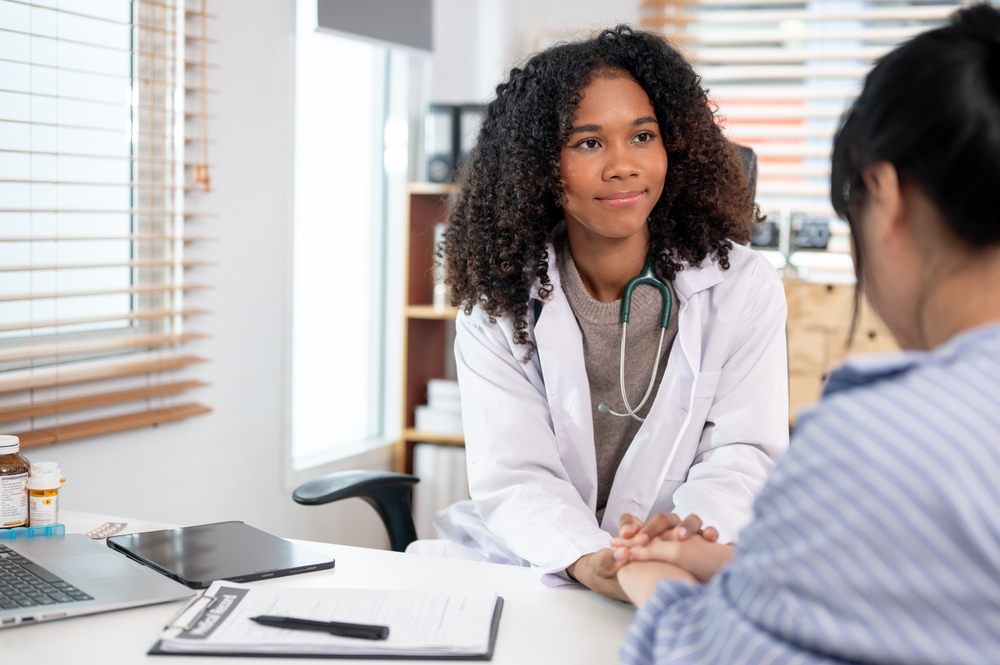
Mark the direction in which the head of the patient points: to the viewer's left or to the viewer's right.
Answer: to the viewer's left

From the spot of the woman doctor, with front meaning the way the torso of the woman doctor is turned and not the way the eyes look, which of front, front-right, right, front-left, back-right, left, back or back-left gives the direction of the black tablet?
front-right

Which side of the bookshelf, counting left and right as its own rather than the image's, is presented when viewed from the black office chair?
front

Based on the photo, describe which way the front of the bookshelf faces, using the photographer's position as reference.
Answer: facing the viewer

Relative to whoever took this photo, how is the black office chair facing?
facing the viewer and to the left of the viewer

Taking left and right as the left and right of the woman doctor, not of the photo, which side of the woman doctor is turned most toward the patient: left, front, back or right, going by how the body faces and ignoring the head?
front

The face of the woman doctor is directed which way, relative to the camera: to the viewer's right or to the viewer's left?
to the viewer's right

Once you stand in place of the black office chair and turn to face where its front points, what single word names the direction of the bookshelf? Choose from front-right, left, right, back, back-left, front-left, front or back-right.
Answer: back-right

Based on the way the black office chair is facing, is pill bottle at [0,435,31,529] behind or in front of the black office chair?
in front

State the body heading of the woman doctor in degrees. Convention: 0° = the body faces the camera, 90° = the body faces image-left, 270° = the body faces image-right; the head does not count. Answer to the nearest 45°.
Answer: approximately 0°

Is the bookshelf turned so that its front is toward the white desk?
yes

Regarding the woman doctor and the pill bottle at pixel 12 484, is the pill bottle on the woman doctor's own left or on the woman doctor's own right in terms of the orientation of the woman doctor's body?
on the woman doctor's own right

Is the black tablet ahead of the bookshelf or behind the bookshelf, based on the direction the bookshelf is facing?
ahead

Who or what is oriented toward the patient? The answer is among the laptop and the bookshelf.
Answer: the bookshelf
